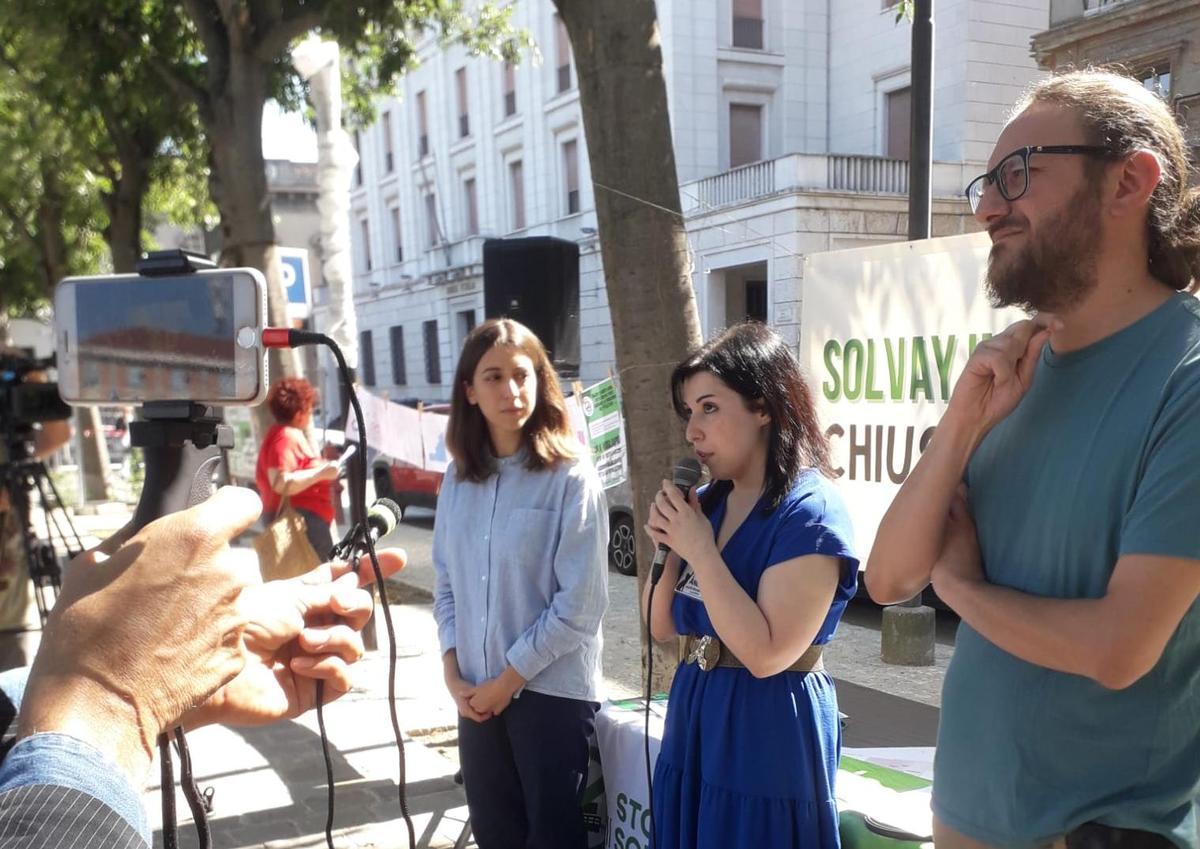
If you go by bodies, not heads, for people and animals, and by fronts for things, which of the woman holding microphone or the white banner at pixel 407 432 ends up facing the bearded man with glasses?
the white banner

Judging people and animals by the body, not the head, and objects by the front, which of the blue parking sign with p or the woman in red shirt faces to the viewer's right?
the woman in red shirt

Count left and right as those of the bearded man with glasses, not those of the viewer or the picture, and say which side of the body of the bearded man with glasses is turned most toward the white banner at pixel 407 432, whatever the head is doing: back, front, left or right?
right

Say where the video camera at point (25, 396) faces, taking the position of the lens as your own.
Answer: facing to the right of the viewer

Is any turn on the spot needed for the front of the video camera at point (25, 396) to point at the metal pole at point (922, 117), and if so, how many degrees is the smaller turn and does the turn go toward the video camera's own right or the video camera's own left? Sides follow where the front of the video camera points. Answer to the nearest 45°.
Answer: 0° — it already faces it

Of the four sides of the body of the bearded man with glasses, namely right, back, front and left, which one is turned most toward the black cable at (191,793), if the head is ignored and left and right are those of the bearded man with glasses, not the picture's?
front

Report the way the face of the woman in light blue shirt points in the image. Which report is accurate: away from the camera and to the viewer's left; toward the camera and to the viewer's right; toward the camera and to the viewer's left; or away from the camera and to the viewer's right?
toward the camera and to the viewer's right

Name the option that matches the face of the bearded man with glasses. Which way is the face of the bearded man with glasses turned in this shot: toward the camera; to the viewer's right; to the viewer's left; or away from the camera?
to the viewer's left

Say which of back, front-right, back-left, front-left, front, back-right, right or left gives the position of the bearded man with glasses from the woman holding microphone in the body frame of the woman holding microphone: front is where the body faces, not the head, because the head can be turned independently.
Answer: left

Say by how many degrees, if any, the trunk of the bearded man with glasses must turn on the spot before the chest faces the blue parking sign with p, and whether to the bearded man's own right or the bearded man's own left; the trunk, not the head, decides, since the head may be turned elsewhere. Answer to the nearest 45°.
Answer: approximately 90° to the bearded man's own right

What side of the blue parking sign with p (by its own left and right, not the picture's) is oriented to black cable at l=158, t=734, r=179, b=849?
front

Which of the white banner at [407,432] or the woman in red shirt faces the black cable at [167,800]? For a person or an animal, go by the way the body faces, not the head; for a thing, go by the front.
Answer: the white banner

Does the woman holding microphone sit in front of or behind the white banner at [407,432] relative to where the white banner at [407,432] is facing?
in front

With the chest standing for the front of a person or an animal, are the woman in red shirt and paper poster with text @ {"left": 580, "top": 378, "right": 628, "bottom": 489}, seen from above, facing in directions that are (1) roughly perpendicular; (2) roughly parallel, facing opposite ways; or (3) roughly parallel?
roughly perpendicular

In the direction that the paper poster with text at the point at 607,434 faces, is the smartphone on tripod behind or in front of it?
in front

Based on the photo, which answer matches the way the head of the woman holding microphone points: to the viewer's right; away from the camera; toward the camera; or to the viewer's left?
to the viewer's left
